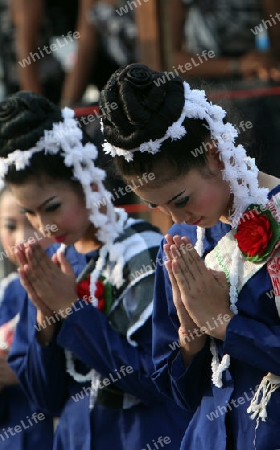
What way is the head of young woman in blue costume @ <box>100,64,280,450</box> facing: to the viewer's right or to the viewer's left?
to the viewer's left

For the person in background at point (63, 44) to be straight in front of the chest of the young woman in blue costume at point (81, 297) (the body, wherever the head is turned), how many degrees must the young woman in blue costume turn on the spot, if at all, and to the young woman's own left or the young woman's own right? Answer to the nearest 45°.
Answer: approximately 135° to the young woman's own right

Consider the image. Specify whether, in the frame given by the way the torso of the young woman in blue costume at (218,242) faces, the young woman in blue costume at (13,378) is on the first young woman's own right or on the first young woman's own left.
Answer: on the first young woman's own right

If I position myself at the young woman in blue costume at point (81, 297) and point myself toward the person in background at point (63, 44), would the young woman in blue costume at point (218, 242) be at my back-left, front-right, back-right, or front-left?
back-right

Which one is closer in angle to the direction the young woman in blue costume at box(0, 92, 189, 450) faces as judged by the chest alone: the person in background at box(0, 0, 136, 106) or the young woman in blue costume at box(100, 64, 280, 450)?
the young woman in blue costume
